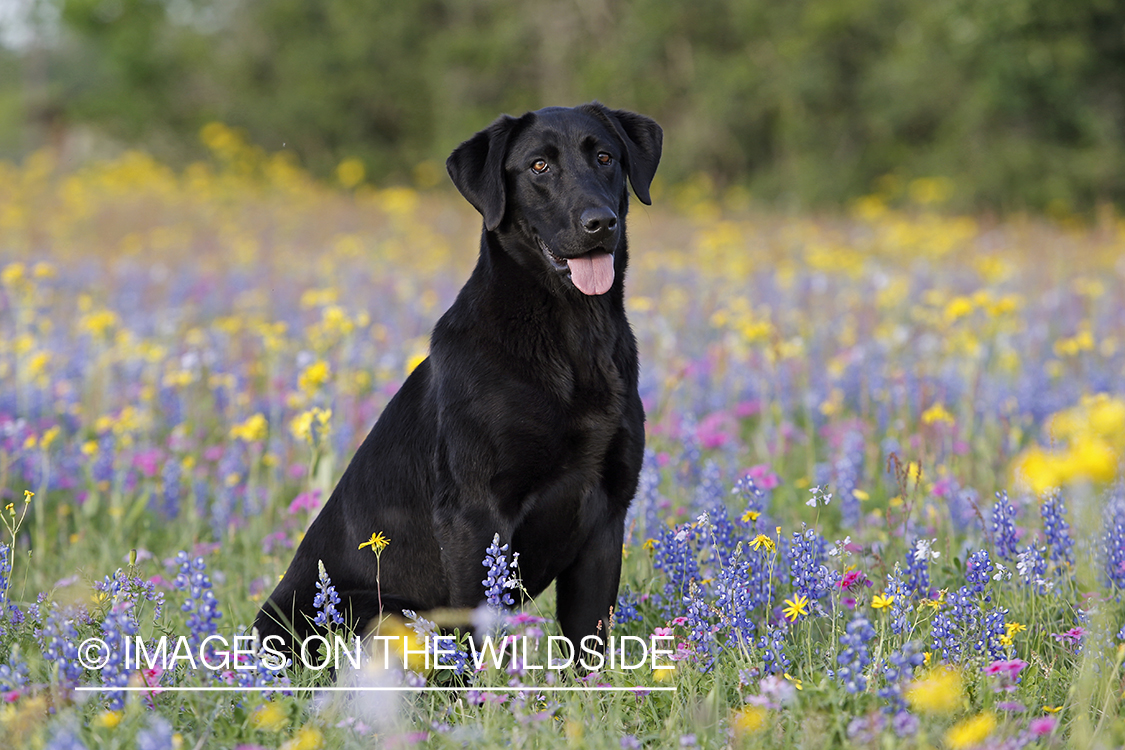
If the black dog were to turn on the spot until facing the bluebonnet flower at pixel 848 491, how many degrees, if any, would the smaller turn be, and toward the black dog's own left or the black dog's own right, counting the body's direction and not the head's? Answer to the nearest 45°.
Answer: approximately 90° to the black dog's own left

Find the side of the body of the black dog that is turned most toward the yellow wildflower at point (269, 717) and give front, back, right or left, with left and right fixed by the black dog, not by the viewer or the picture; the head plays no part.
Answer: right

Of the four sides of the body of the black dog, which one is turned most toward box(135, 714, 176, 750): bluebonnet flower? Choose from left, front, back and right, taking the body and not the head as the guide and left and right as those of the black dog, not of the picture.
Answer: right

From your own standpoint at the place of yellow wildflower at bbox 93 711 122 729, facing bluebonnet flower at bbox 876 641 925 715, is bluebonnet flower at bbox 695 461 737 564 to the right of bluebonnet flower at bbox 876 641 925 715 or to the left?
left

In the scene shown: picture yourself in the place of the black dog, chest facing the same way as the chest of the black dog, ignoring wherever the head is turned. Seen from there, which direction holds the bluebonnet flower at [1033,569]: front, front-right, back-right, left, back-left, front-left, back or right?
front-left

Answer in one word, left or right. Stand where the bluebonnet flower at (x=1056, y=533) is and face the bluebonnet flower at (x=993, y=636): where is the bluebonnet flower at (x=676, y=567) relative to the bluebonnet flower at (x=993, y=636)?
right

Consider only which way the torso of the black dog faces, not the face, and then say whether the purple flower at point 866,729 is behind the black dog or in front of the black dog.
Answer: in front

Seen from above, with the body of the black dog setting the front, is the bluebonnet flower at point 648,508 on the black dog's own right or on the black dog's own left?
on the black dog's own left

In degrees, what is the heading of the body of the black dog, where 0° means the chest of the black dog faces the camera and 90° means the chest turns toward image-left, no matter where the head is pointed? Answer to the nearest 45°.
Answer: approximately 315°

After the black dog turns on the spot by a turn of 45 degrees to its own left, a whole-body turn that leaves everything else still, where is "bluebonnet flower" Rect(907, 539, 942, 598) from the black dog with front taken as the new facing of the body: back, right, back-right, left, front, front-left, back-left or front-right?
front

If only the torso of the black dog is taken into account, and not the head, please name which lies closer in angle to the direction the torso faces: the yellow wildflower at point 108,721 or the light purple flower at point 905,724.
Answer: the light purple flower
